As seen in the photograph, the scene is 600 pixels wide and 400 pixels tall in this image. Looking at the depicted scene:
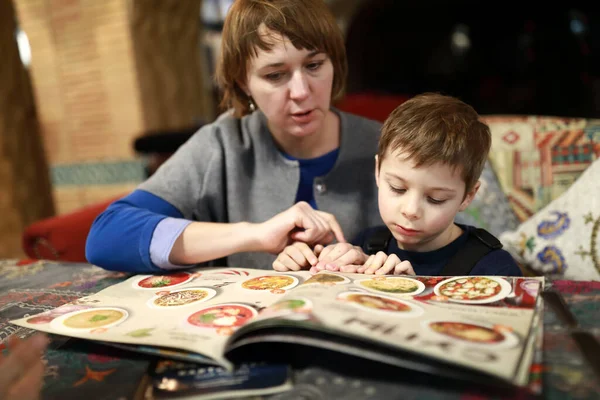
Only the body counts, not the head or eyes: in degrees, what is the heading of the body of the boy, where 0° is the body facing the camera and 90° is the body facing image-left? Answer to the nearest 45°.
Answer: approximately 45°

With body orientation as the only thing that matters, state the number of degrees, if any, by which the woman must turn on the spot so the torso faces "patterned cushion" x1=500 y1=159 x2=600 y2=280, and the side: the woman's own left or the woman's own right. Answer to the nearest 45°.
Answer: approximately 45° to the woman's own left

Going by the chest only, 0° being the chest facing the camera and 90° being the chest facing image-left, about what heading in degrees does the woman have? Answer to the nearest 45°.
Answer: approximately 315°

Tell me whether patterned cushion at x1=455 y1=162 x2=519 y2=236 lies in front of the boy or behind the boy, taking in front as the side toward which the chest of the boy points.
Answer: behind

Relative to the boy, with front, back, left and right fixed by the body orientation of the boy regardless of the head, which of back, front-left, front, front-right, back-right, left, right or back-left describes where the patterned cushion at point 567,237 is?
back
